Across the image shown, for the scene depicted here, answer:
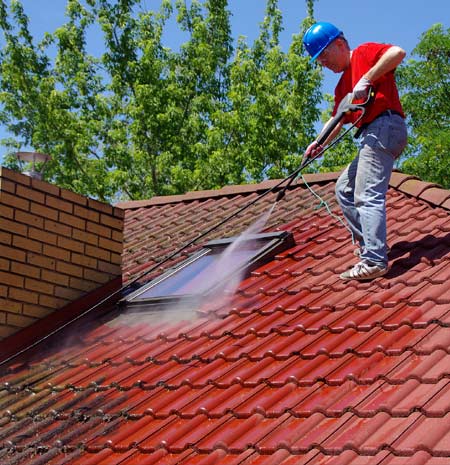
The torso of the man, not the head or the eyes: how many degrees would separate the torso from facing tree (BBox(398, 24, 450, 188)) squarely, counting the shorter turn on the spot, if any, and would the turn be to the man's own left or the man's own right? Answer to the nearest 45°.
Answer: approximately 90° to the man's own right

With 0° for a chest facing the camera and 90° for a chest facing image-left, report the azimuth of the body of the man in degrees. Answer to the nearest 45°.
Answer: approximately 90°

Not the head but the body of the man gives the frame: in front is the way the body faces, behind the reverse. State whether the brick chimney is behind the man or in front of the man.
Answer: in front

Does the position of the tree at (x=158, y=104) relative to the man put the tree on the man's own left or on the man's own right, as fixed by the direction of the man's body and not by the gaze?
on the man's own right
